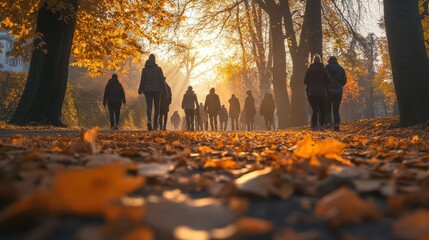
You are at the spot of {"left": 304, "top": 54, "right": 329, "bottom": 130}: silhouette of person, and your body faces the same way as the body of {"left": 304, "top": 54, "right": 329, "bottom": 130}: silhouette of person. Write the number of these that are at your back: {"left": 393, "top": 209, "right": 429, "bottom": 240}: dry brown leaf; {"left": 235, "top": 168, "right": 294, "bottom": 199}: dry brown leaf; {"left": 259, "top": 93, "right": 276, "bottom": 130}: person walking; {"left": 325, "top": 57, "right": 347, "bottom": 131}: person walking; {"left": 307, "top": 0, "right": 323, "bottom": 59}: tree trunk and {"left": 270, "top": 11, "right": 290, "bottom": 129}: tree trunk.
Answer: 2

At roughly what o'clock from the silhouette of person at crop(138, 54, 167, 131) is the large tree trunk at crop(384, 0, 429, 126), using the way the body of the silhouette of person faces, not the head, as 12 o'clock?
The large tree trunk is roughly at 4 o'clock from the silhouette of person.

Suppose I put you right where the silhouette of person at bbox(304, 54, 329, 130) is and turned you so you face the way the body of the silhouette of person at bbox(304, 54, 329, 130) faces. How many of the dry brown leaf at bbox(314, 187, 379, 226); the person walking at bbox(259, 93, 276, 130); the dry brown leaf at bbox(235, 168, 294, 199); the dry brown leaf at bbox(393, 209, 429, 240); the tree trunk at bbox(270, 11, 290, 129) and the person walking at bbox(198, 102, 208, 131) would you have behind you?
3

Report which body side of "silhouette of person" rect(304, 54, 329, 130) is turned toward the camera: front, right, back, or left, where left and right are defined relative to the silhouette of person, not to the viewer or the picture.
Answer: back

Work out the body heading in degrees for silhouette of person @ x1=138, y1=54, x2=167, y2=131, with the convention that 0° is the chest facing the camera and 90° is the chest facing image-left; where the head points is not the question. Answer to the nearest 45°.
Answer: approximately 180°

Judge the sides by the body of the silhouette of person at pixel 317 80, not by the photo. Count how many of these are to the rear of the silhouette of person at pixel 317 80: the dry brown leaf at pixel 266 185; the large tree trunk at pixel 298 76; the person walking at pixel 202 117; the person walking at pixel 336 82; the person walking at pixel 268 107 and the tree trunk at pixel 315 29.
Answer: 1

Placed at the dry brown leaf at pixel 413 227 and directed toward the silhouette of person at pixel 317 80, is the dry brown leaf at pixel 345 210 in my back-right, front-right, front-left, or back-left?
front-left

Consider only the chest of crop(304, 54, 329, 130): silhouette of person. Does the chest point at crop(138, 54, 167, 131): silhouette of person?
no

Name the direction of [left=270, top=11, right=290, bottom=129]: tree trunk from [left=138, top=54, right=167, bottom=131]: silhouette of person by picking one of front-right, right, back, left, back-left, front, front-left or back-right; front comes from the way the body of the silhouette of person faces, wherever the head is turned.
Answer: front-right

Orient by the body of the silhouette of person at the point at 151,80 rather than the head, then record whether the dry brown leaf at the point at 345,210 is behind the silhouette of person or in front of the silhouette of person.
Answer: behind

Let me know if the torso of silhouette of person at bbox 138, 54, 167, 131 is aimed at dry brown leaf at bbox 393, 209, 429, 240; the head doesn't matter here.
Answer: no

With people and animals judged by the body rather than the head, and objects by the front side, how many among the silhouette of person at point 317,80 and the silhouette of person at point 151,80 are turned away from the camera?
2

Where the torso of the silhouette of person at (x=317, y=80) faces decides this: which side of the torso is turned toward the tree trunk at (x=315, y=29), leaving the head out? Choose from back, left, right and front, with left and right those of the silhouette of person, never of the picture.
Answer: front

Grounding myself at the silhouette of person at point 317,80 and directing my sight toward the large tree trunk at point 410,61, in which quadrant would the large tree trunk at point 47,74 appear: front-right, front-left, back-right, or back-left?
back-right

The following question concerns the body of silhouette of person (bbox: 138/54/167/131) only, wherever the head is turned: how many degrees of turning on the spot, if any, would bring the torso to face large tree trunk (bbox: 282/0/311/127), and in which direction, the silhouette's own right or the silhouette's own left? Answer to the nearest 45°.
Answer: approximately 45° to the silhouette's own right

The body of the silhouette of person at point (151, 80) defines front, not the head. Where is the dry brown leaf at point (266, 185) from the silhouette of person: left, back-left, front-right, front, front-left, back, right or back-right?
back

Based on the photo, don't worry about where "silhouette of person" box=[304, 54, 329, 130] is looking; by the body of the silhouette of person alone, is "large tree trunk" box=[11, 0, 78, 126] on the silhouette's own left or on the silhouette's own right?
on the silhouette's own left

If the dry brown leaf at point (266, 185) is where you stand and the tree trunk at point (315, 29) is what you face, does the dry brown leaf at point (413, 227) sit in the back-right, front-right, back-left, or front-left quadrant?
back-right
